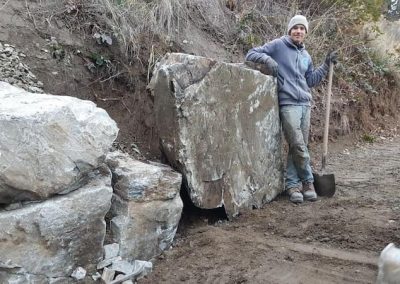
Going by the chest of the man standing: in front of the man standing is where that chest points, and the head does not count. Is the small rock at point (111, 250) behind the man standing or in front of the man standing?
in front

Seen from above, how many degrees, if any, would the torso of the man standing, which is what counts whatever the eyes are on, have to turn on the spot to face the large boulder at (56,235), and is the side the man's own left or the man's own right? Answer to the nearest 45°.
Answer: approximately 45° to the man's own right

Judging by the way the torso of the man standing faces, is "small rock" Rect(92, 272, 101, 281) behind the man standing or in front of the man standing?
in front

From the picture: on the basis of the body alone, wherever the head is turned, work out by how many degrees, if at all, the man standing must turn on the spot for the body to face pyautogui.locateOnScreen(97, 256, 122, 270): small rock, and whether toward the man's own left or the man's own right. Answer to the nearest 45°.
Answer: approximately 45° to the man's own right

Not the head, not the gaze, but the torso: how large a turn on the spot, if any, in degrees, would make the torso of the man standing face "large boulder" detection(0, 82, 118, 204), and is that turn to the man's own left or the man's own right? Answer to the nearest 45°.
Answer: approximately 45° to the man's own right

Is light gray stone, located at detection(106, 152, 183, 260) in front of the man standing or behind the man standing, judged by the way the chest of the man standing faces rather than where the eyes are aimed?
in front

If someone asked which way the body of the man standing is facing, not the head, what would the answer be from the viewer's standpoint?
toward the camera
